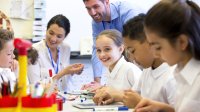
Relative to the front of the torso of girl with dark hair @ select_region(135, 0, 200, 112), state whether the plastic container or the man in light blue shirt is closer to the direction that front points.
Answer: the plastic container

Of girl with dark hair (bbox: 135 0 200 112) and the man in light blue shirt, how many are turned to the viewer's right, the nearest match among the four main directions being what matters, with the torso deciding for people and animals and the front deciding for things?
0

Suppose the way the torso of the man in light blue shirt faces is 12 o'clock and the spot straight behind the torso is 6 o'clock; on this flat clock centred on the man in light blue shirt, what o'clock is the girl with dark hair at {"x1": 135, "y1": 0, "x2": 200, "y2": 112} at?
The girl with dark hair is roughly at 10 o'clock from the man in light blue shirt.

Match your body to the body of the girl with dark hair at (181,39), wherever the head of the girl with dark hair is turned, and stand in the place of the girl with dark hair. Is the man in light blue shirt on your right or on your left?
on your right

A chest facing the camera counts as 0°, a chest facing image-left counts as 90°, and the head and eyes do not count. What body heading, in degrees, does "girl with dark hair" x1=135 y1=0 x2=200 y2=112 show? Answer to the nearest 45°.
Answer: approximately 90°

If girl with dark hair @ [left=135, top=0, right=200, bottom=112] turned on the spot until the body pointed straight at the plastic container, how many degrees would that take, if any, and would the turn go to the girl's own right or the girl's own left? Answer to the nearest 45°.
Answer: approximately 45° to the girl's own left

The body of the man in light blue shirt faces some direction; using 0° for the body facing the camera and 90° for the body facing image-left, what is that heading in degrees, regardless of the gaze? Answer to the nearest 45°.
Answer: approximately 45°
